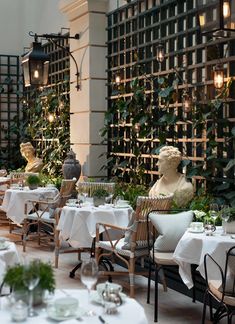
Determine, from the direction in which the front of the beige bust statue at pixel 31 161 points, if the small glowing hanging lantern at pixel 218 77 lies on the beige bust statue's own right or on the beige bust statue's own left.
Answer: on the beige bust statue's own left

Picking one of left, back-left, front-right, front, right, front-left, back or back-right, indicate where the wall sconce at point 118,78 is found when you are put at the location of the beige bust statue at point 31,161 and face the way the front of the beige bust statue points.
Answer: left

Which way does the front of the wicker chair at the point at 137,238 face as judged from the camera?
facing away from the viewer and to the left of the viewer

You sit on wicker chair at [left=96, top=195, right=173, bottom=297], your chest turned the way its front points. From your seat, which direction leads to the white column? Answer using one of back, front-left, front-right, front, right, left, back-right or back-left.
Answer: front-right

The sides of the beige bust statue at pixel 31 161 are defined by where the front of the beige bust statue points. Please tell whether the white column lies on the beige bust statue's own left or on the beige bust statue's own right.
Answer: on the beige bust statue's own left

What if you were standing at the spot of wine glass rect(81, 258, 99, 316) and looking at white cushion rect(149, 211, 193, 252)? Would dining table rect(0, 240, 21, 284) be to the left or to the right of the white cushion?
left

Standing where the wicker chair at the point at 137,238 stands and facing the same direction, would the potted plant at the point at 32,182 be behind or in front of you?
in front

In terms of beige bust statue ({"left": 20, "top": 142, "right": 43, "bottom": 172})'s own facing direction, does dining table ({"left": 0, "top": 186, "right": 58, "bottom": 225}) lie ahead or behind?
ahead
